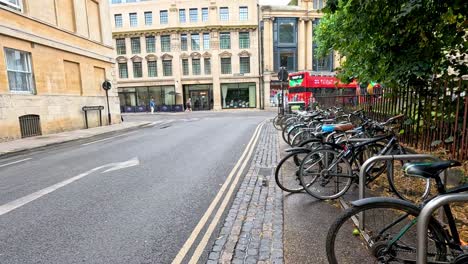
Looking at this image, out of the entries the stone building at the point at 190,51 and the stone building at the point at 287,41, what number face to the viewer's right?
0

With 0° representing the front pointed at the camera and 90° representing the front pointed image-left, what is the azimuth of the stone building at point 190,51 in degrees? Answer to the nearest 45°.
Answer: approximately 0°

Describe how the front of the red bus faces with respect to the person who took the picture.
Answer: facing the viewer and to the left of the viewer

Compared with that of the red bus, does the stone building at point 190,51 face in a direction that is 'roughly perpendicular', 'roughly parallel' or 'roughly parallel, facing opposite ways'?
roughly perpendicular

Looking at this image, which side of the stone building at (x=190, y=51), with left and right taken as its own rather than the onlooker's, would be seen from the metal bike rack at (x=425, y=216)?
front

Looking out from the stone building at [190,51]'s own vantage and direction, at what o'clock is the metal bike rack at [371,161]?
The metal bike rack is roughly at 12 o'clock from the stone building.

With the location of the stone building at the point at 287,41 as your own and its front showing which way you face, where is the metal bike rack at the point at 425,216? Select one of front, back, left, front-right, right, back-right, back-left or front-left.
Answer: front

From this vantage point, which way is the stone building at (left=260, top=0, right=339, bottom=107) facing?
toward the camera

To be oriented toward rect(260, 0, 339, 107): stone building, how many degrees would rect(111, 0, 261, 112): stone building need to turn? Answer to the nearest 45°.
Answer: approximately 90° to its left

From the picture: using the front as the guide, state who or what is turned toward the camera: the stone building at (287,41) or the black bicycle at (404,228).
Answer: the stone building

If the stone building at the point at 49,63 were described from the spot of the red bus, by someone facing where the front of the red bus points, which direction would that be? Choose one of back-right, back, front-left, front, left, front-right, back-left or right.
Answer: front
